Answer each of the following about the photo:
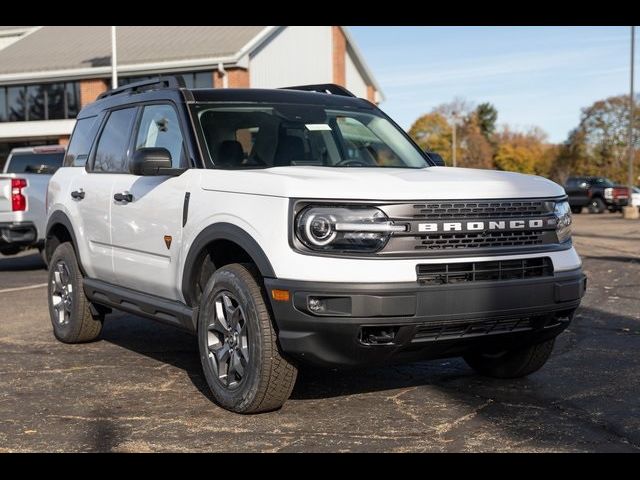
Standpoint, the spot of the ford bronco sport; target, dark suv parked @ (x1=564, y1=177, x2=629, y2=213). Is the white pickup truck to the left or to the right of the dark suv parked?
left

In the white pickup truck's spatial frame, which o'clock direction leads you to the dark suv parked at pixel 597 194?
The dark suv parked is roughly at 12 o'clock from the white pickup truck.

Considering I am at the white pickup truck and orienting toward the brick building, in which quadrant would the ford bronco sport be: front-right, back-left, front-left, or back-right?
back-right

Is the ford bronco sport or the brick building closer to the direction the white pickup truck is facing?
the brick building

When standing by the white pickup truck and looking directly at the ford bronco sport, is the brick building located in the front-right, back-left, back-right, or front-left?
back-left

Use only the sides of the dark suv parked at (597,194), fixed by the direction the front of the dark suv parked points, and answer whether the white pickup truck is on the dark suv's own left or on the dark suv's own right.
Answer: on the dark suv's own right

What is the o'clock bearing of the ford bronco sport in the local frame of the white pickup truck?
The ford bronco sport is roughly at 4 o'clock from the white pickup truck.

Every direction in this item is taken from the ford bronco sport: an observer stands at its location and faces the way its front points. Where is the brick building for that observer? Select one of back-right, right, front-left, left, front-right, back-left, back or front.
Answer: back-left

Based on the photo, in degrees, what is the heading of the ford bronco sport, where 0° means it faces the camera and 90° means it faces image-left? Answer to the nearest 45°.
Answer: approximately 315°

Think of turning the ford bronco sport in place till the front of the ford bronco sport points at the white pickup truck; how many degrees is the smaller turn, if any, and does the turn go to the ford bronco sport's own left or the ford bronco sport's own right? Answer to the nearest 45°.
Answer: approximately 180°

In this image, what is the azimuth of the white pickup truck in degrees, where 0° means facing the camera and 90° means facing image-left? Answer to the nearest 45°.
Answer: approximately 225°
